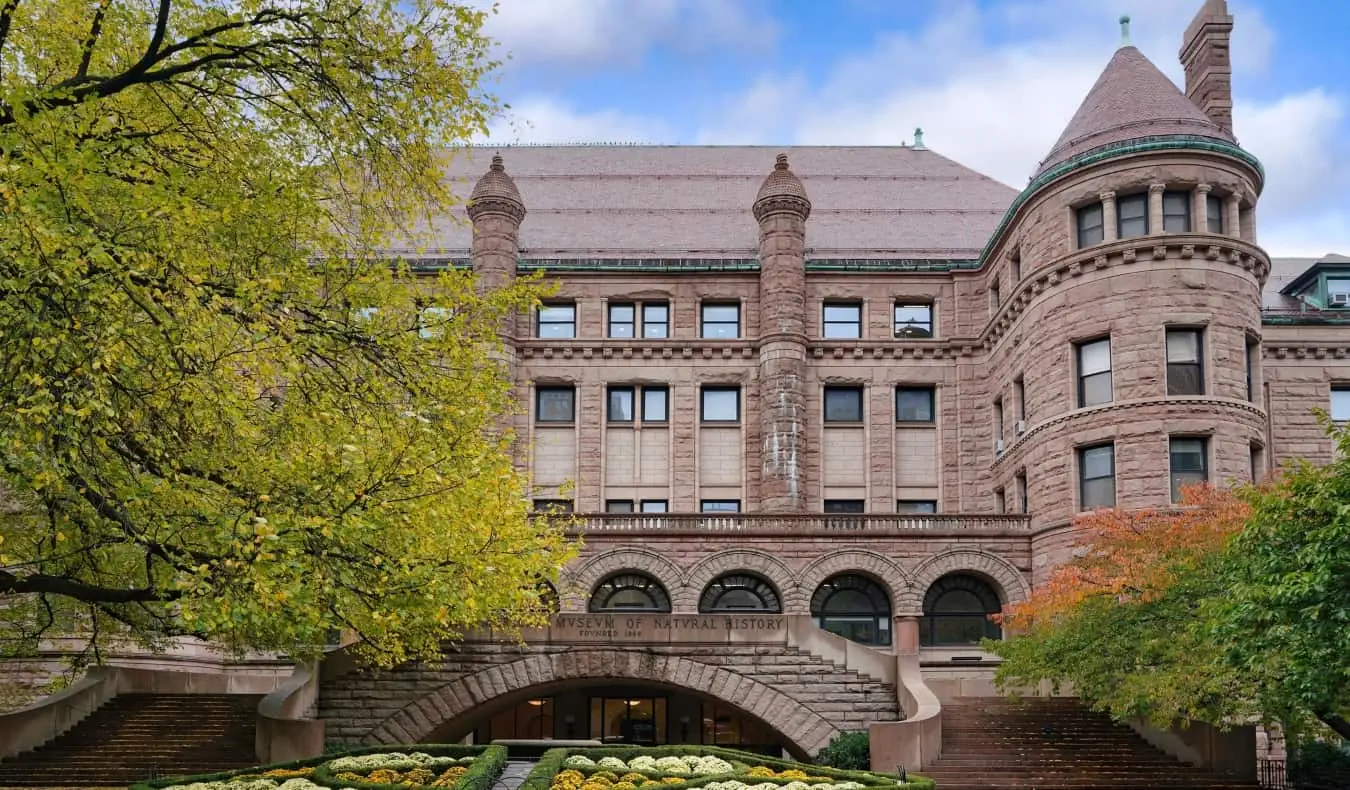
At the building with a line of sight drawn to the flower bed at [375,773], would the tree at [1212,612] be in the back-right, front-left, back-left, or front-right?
front-left

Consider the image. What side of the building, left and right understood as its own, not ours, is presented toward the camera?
front

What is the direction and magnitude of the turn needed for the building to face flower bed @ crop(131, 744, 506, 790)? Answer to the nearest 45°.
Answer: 0° — it already faces it

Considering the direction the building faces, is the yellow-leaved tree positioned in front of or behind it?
in front

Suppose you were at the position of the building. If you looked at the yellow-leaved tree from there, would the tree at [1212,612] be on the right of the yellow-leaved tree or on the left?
left

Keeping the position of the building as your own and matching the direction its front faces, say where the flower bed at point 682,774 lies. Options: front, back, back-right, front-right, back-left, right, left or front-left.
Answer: front

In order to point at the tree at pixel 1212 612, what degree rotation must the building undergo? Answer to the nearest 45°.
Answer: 0° — it already faces it

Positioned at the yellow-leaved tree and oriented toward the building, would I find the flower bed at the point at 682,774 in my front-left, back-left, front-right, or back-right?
front-right
